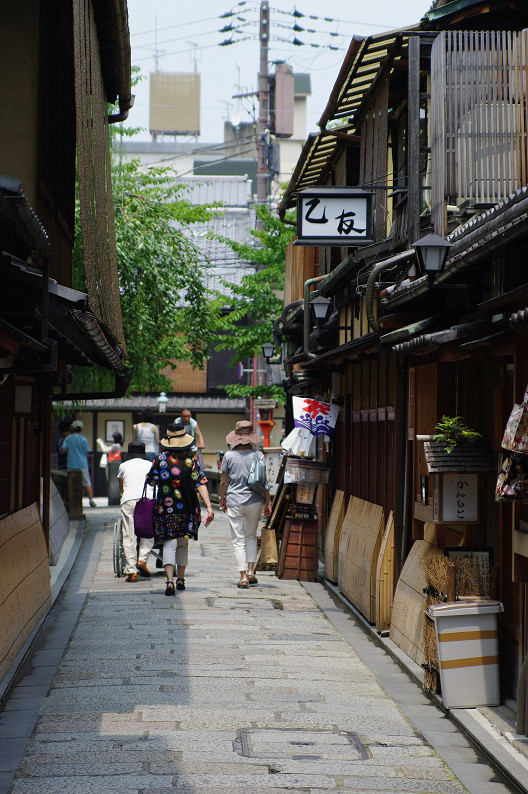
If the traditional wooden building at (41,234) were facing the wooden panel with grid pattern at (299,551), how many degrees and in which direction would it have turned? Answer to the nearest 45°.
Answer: approximately 45° to its left

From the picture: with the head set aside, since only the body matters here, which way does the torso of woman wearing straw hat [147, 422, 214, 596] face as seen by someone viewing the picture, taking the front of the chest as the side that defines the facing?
away from the camera

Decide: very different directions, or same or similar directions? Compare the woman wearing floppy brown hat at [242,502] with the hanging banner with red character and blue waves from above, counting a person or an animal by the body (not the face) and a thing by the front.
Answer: very different directions

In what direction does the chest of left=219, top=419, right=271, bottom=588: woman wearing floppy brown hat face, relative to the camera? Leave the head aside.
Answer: away from the camera

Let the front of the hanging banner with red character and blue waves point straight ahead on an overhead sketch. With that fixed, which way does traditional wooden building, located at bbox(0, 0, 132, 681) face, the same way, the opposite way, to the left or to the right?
to the left

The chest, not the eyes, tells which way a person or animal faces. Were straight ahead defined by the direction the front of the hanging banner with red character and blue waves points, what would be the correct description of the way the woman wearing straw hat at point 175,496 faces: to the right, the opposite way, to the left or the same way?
the opposite way

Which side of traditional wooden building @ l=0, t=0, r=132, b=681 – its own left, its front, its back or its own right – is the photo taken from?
right

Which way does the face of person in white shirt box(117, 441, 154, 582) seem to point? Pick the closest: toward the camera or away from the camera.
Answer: away from the camera

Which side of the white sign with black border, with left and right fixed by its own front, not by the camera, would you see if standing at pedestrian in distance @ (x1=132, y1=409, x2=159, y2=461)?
back
